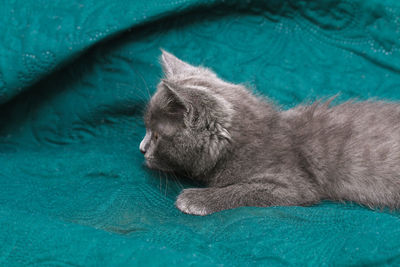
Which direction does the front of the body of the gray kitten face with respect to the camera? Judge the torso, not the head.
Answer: to the viewer's left
